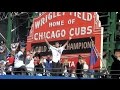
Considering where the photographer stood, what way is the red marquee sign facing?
facing the viewer and to the left of the viewer

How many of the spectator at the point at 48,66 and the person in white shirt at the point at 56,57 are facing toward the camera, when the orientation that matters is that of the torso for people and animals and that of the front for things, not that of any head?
2

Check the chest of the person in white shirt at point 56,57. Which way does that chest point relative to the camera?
toward the camera

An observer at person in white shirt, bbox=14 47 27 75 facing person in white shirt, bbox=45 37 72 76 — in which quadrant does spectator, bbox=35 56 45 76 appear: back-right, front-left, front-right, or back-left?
front-right

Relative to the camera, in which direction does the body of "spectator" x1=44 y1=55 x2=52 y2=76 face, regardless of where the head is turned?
toward the camera

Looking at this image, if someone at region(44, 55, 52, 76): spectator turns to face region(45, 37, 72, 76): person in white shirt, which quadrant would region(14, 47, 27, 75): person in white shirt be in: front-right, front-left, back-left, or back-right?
back-left

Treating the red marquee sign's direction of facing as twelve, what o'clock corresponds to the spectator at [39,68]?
The spectator is roughly at 11 o'clock from the red marquee sign.

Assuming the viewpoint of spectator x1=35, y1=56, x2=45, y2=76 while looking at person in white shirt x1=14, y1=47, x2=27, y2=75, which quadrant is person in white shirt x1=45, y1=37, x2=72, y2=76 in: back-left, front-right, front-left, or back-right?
back-right

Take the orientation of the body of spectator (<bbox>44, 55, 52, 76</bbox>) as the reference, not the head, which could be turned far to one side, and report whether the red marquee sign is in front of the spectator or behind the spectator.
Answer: behind
